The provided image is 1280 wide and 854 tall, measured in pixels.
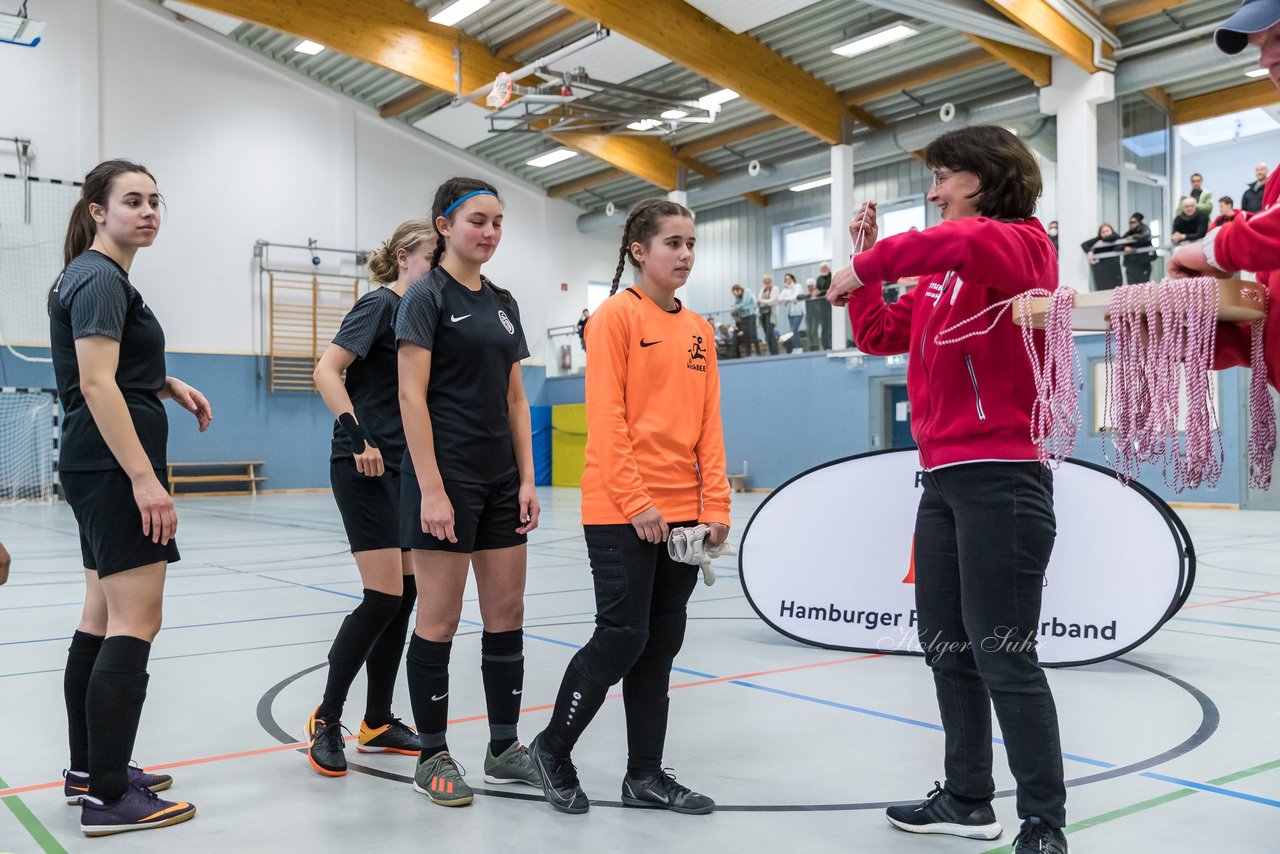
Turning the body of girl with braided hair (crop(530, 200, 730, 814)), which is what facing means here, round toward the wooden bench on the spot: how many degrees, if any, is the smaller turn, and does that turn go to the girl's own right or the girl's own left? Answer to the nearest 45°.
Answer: approximately 180°

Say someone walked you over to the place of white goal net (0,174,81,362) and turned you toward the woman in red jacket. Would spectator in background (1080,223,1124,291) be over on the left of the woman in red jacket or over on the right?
left

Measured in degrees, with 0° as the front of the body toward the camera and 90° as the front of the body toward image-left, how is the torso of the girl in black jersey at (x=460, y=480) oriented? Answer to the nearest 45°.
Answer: approximately 315°

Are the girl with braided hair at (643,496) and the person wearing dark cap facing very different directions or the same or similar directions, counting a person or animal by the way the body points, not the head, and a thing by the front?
very different directions

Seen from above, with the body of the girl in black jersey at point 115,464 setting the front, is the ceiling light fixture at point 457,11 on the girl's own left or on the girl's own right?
on the girl's own left

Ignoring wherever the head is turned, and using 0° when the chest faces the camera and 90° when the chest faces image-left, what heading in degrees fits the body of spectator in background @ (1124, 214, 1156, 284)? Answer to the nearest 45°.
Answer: approximately 45°

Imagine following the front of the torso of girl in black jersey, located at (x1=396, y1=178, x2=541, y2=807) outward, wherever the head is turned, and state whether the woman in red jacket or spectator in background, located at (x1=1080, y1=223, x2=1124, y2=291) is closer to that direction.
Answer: the woman in red jacket

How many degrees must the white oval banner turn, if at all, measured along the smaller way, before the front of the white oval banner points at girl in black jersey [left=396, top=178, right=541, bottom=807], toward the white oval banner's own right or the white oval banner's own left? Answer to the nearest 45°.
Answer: approximately 45° to the white oval banner's own right

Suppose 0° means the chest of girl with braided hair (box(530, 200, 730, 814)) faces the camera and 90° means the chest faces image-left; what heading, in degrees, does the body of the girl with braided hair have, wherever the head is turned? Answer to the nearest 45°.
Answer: approximately 315°

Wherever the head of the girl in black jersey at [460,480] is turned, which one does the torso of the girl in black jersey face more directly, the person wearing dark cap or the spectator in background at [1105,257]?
the person wearing dark cap

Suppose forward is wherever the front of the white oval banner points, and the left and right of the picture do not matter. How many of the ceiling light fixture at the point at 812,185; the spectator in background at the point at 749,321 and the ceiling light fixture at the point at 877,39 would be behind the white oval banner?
3

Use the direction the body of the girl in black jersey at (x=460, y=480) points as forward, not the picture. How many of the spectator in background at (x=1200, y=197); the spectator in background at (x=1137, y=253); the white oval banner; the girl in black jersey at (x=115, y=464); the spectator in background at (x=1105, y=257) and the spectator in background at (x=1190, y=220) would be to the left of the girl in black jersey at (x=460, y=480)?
5

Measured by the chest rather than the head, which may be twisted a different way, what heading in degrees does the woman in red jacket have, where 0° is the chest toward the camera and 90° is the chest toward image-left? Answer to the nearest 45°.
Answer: approximately 45°
